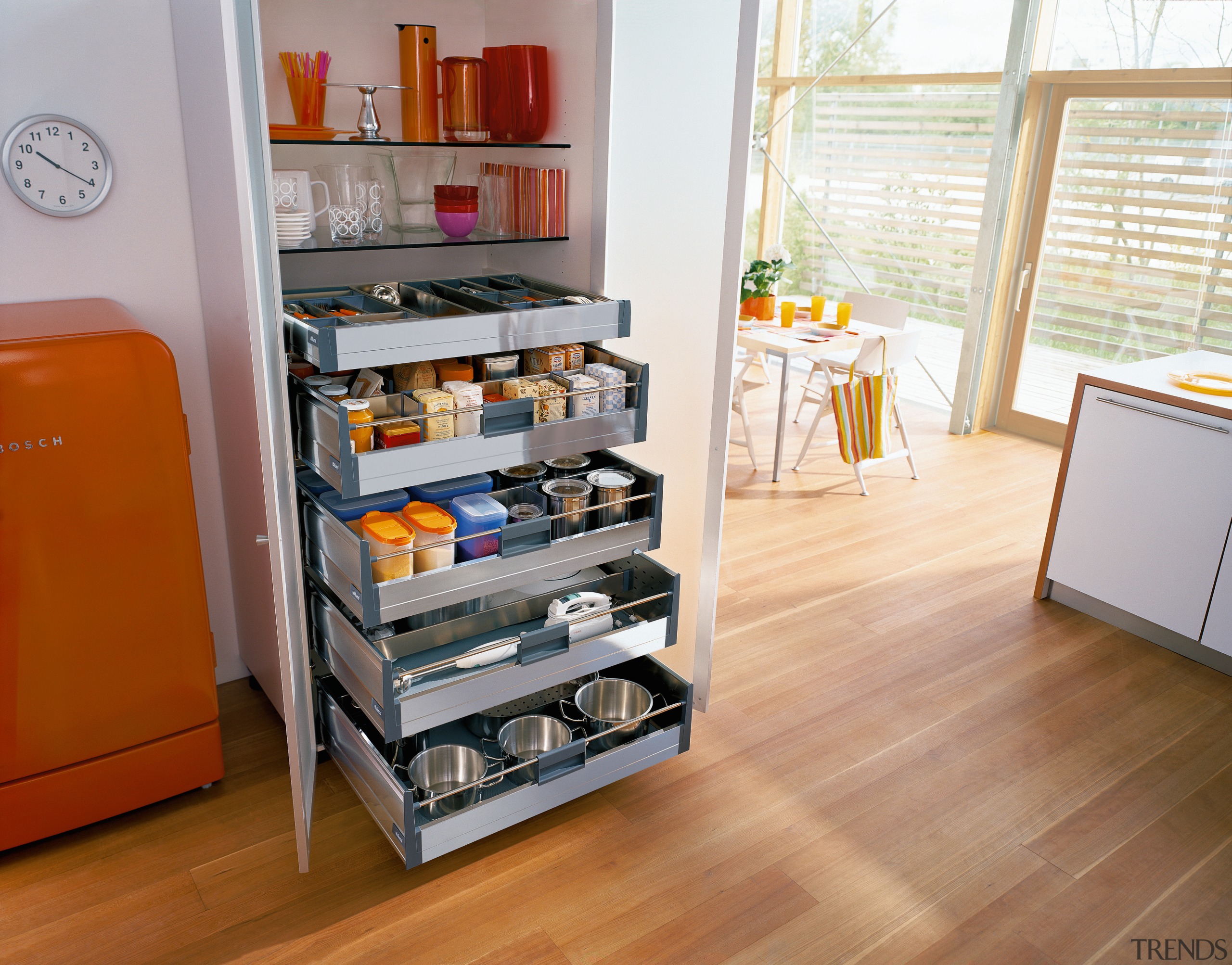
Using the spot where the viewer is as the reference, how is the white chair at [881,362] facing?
facing away from the viewer and to the left of the viewer

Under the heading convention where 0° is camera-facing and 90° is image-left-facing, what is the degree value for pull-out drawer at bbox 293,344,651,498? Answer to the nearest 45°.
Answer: approximately 315°

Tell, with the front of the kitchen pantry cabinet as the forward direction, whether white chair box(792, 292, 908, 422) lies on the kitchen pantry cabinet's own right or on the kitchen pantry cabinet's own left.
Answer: on the kitchen pantry cabinet's own left

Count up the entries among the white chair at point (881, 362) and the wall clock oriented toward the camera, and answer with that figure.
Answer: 1

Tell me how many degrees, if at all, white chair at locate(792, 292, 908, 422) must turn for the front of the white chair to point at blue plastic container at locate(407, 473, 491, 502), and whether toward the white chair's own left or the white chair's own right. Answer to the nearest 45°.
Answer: approximately 45° to the white chair's own left

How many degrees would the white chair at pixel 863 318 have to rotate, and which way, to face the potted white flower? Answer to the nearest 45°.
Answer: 0° — it already faces it

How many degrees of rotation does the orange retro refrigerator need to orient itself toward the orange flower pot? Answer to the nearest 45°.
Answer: approximately 90° to its left

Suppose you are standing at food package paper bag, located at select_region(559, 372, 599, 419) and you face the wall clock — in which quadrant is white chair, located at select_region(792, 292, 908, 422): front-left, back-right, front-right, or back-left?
back-right

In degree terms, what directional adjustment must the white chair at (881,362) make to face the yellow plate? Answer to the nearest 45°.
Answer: approximately 180°
